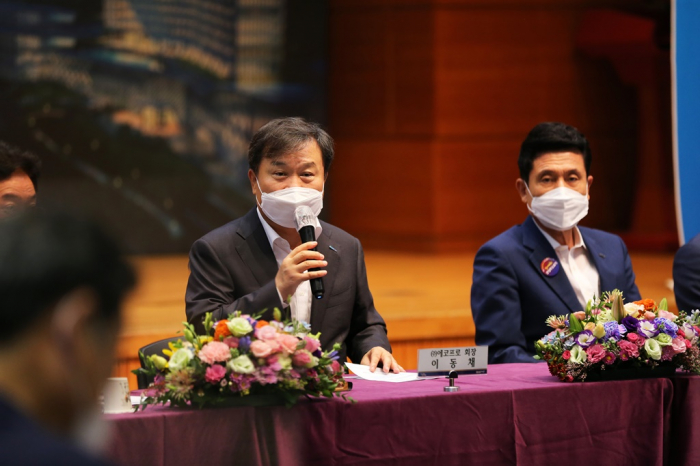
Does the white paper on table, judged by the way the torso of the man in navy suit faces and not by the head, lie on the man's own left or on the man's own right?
on the man's own right

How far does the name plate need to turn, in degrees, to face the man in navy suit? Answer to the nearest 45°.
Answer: approximately 180°

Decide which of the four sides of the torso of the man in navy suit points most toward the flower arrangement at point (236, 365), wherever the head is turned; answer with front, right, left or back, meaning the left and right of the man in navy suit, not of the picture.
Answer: right

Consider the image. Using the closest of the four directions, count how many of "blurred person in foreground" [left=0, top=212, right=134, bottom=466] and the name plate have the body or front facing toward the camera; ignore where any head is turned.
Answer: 1

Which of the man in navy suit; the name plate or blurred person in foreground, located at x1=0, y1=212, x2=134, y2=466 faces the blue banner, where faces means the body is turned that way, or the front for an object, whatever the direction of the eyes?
the blurred person in foreground

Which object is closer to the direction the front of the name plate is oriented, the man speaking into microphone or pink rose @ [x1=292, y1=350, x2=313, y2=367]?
the pink rose

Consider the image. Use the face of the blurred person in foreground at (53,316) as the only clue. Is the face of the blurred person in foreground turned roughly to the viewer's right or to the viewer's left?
to the viewer's right

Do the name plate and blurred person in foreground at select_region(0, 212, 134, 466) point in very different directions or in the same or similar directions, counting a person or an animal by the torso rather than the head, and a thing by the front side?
very different directions

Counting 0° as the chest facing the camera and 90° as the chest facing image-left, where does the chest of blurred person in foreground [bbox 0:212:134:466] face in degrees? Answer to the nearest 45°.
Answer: approximately 225°

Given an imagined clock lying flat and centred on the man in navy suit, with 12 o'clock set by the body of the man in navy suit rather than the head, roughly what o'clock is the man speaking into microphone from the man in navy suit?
The man speaking into microphone is roughly at 3 o'clock from the man in navy suit.
